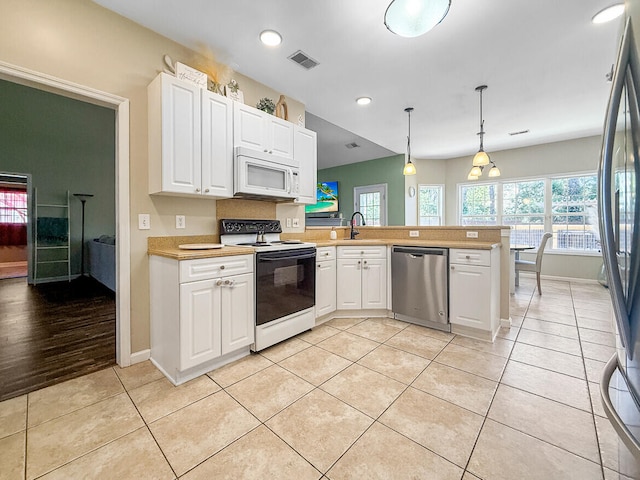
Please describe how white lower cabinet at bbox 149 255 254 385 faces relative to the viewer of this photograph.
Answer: facing the viewer and to the right of the viewer

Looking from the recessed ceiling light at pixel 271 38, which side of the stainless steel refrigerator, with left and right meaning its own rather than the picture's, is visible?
front

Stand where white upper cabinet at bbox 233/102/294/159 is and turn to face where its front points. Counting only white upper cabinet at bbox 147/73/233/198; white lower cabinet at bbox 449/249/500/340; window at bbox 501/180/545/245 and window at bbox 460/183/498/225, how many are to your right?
1

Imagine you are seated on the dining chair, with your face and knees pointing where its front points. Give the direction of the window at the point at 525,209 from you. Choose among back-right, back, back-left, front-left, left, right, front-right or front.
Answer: right

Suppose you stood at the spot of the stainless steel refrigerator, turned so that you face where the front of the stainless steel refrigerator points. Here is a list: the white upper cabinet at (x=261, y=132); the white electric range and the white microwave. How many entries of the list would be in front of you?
3

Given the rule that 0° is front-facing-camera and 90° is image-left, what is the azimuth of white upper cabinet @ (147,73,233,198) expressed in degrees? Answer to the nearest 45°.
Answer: approximately 315°

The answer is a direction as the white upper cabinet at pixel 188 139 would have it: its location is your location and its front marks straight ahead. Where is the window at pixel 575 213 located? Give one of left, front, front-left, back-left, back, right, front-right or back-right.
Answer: front-left

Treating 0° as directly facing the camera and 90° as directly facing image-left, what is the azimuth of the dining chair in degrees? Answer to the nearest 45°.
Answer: approximately 90°

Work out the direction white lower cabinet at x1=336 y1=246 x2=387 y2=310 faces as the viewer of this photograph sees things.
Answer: facing the viewer

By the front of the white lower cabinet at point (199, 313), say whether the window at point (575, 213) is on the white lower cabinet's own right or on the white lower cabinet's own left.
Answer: on the white lower cabinet's own left

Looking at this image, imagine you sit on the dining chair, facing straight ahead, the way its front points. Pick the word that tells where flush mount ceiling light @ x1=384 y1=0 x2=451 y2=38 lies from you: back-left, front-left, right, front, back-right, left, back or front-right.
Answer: left

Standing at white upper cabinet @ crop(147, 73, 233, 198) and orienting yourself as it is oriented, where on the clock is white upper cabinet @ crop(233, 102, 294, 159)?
white upper cabinet @ crop(233, 102, 294, 159) is roughly at 10 o'clock from white upper cabinet @ crop(147, 73, 233, 198).

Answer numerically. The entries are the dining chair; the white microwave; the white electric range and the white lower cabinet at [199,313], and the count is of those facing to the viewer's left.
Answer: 1

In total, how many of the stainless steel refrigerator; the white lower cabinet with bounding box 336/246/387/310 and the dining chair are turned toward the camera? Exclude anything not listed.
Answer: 1

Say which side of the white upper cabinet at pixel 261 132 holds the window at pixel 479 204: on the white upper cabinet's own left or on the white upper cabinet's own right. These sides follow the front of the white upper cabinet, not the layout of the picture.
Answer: on the white upper cabinet's own left

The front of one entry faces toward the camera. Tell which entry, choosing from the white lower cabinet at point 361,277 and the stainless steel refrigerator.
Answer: the white lower cabinet

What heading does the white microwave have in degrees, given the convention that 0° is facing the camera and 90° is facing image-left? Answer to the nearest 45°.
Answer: approximately 315°
